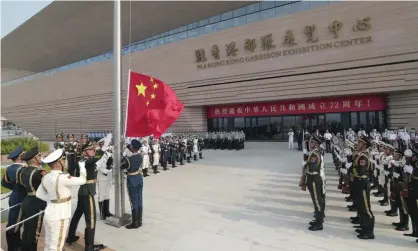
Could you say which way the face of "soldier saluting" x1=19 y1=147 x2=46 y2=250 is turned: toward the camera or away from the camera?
away from the camera

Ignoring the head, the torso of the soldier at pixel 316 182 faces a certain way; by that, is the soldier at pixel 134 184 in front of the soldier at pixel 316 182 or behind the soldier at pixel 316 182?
in front

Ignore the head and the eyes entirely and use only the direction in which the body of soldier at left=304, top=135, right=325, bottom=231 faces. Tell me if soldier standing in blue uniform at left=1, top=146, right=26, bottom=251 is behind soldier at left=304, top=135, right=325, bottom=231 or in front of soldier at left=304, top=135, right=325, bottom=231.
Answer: in front

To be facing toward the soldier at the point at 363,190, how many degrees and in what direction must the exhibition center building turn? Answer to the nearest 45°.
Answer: approximately 45° to its left

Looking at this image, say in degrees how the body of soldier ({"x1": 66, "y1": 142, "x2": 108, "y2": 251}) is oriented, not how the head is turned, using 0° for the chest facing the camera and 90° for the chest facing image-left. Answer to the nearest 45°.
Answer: approximately 270°

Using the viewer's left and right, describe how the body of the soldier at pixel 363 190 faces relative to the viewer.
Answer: facing to the left of the viewer

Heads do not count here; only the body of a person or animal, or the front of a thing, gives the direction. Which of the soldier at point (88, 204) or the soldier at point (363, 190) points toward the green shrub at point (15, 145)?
the soldier at point (363, 190)

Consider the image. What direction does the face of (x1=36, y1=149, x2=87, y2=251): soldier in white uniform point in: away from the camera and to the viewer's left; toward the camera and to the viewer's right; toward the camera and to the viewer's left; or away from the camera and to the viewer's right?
away from the camera and to the viewer's right

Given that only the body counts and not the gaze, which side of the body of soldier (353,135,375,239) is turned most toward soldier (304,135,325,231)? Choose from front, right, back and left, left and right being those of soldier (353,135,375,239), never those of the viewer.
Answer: front

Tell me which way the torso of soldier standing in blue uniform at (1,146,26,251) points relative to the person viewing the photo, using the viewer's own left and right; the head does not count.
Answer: facing away from the viewer and to the right of the viewer

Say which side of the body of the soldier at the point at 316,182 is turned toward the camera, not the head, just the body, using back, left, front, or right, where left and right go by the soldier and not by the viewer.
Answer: left

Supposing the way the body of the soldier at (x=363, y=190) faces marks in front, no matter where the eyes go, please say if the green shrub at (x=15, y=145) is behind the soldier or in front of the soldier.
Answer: in front

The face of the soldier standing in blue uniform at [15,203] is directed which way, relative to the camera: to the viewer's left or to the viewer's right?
to the viewer's right

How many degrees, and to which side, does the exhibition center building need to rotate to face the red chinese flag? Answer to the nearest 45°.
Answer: approximately 45° to its left
